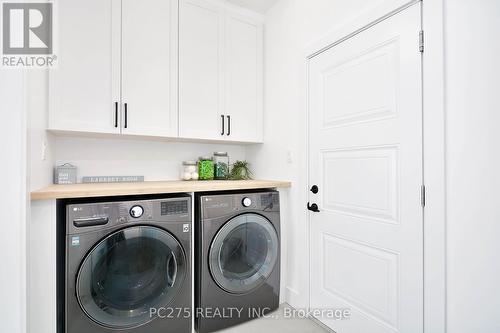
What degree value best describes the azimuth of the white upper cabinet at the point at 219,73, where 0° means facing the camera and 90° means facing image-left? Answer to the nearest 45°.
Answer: approximately 315°

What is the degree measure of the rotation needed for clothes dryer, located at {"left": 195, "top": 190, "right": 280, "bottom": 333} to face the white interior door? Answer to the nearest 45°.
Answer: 0° — it already faces it

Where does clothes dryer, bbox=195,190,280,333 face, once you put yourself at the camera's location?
facing the viewer and to the right of the viewer

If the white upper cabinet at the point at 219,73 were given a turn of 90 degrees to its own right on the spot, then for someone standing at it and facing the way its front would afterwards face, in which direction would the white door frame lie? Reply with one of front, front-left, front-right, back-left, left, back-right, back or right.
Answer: left

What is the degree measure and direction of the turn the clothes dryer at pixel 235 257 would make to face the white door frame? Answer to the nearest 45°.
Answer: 0° — it already faces it

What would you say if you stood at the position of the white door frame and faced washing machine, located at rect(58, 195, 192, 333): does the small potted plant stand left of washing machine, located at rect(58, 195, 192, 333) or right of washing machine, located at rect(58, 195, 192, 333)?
right

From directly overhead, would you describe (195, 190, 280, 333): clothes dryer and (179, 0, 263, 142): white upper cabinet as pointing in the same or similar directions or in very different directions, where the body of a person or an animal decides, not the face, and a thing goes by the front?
same or similar directions

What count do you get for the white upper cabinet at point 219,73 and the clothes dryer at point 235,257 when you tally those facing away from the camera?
0
